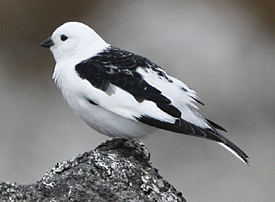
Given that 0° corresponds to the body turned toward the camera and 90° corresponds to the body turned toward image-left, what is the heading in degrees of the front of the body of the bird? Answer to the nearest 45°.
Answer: approximately 90°
